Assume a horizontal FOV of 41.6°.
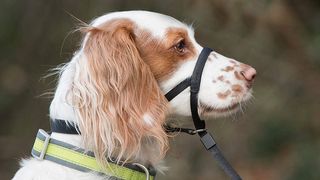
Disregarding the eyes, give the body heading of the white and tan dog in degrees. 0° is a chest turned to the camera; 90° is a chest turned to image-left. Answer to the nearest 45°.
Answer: approximately 270°
